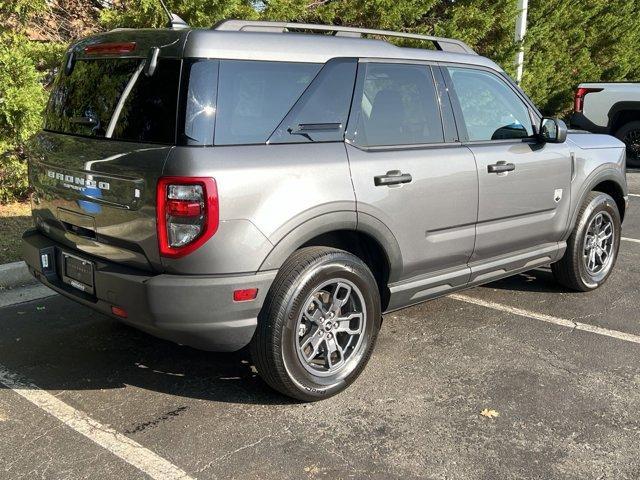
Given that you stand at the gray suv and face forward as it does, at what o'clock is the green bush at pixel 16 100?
The green bush is roughly at 9 o'clock from the gray suv.

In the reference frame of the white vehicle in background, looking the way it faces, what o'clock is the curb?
The curb is roughly at 4 o'clock from the white vehicle in background.

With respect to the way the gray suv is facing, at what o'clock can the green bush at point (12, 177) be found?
The green bush is roughly at 9 o'clock from the gray suv.

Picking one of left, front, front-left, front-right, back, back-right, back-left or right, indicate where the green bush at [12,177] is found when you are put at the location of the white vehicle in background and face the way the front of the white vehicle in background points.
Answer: back-right

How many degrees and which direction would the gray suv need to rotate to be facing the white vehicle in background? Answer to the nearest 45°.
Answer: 0° — it already faces it

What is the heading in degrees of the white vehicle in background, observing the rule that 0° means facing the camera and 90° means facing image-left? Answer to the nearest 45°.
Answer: approximately 270°

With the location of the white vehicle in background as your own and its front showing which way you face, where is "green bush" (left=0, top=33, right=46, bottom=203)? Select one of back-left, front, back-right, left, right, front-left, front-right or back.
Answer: back-right

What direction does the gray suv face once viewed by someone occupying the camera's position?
facing away from the viewer and to the right of the viewer

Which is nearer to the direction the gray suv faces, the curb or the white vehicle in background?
the white vehicle in background
